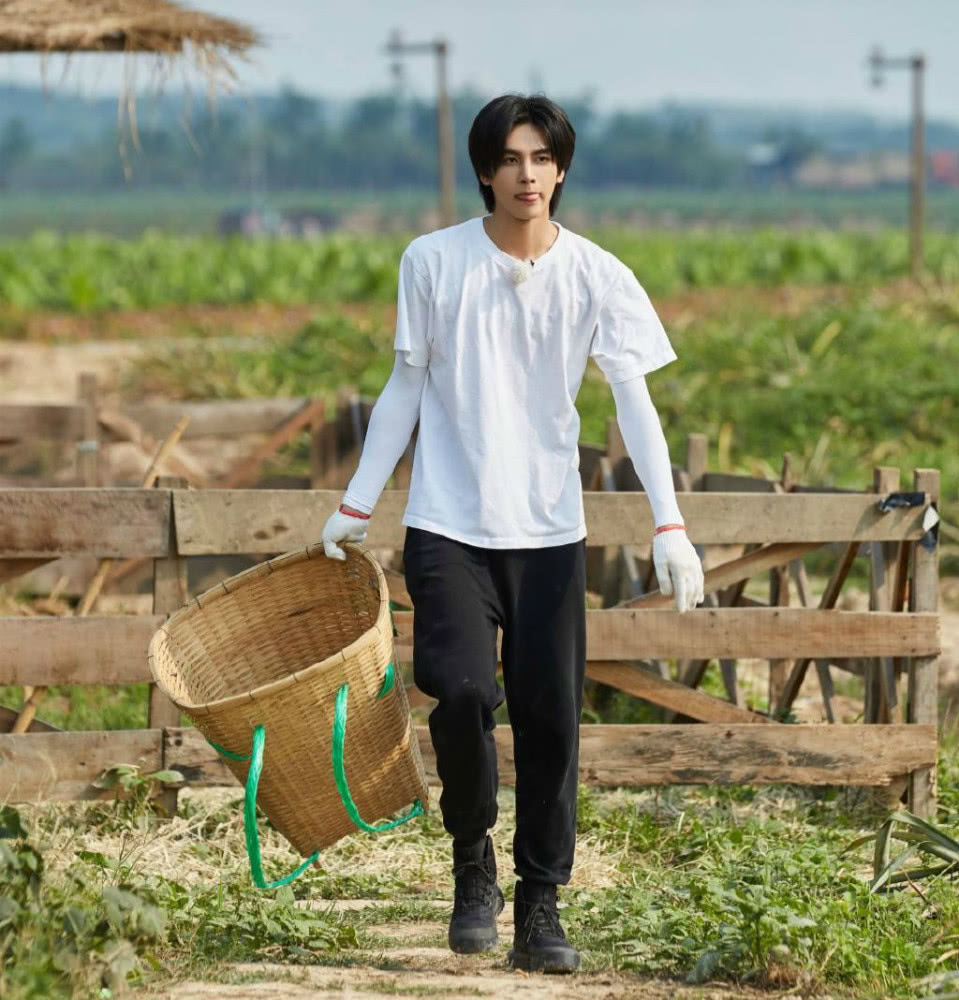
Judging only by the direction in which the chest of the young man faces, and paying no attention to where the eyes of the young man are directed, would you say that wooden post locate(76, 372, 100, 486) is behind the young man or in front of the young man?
behind

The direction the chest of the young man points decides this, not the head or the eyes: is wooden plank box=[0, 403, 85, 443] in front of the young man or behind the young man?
behind

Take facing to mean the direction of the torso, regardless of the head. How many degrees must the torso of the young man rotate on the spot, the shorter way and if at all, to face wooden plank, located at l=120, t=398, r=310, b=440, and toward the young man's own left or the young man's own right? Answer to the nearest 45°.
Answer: approximately 180°

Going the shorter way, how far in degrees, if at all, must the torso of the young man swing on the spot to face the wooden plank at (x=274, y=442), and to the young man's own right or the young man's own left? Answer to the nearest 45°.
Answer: approximately 180°

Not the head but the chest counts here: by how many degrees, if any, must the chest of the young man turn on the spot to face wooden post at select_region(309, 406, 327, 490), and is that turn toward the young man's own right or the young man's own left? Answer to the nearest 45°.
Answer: approximately 180°

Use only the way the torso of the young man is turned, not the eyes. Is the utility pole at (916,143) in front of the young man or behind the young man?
behind

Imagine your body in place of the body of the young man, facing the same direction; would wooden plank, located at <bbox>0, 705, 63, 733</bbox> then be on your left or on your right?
on your right

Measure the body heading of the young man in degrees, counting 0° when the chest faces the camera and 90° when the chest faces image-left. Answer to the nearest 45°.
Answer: approximately 0°

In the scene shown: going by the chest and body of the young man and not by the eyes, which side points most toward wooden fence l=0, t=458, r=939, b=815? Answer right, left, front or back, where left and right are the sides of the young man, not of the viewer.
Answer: back

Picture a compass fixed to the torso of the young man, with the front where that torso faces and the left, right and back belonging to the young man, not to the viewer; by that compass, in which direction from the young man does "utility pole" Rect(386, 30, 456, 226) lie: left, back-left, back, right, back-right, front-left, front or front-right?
back
